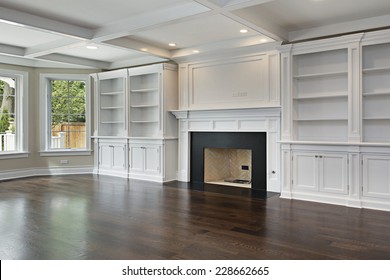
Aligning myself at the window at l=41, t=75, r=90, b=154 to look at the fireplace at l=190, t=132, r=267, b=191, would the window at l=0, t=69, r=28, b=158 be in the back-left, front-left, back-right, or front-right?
back-right

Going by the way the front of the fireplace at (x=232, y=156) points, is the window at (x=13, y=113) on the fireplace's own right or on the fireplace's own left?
on the fireplace's own right

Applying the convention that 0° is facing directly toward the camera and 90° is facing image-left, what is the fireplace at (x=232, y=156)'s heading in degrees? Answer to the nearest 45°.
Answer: approximately 0°

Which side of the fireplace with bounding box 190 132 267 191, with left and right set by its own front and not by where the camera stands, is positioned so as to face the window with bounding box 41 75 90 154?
right
